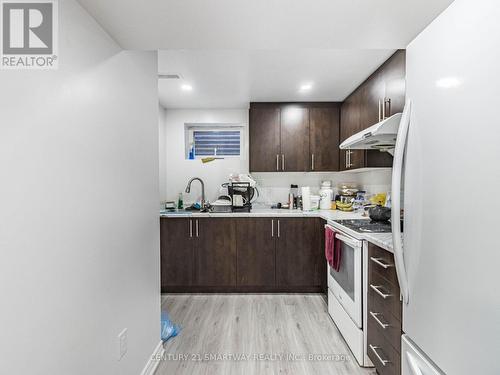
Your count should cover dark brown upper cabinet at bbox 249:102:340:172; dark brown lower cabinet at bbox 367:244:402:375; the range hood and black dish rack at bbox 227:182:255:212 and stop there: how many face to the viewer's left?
2

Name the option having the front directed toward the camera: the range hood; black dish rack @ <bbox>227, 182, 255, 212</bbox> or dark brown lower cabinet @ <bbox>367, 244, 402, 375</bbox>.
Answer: the black dish rack

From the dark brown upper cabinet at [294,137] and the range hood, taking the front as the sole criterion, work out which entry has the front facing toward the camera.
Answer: the dark brown upper cabinet

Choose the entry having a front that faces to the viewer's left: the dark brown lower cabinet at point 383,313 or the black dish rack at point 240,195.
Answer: the dark brown lower cabinet

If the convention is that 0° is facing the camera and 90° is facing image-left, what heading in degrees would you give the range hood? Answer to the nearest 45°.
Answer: approximately 90°

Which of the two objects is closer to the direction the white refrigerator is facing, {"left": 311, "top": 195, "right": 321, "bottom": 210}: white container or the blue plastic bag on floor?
the blue plastic bag on floor

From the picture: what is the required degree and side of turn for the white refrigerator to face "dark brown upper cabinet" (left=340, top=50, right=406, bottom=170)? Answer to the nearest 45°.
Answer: approximately 135° to its right

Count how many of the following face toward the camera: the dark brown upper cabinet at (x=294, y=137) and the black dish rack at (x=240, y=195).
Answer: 2

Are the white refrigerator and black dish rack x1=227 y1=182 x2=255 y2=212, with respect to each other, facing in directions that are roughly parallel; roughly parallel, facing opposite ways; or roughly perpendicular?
roughly perpendicular

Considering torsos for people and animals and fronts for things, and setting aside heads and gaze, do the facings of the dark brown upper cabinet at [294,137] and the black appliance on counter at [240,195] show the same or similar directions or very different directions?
same or similar directions

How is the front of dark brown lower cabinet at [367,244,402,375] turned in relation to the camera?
facing to the left of the viewer

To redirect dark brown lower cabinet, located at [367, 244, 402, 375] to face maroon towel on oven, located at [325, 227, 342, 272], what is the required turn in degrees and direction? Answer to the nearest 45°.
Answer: approximately 45° to its right

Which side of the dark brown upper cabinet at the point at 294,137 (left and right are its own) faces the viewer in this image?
front

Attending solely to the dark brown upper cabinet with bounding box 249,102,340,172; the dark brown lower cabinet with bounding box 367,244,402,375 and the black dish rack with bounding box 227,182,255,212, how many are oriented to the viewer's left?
1
